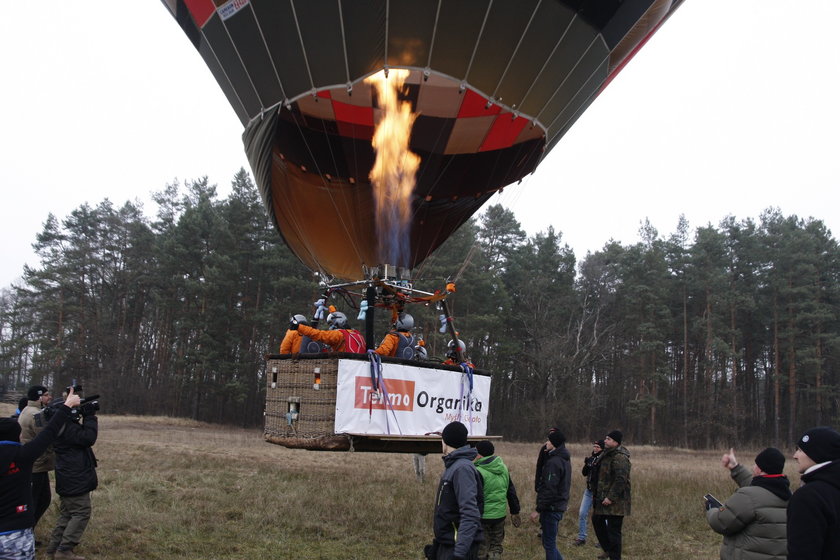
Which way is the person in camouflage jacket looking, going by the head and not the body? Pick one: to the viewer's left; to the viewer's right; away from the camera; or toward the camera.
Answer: to the viewer's left

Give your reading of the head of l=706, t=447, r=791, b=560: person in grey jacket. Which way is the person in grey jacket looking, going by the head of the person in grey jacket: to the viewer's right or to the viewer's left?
to the viewer's left

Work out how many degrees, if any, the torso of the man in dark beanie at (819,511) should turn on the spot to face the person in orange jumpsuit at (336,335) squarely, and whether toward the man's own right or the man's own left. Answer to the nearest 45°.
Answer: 0° — they already face them

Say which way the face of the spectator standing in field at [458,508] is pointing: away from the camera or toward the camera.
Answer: away from the camera

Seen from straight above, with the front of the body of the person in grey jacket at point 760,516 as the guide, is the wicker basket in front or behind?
in front

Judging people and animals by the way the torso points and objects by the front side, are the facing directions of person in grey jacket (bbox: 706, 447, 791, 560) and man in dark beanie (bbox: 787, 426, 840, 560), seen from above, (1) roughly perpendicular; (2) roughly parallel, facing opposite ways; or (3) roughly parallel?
roughly parallel

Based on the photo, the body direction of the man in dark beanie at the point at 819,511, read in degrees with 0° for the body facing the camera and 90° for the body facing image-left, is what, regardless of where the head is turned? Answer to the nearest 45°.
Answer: approximately 135°

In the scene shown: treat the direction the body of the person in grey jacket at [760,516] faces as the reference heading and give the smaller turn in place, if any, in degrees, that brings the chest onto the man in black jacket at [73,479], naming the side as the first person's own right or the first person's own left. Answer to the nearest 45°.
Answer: approximately 45° to the first person's own left

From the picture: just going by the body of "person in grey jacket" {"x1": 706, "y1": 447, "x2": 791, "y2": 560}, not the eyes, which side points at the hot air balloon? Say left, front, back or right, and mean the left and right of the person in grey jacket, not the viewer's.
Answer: front

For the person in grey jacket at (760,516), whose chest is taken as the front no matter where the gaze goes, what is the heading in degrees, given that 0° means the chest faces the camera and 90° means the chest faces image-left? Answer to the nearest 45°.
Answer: approximately 135°

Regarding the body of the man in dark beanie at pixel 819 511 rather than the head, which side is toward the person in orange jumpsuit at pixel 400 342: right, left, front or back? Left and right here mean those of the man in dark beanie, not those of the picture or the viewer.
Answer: front

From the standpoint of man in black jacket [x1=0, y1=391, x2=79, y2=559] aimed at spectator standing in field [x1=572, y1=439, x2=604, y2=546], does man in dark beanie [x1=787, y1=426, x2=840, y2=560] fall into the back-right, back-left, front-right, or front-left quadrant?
front-right

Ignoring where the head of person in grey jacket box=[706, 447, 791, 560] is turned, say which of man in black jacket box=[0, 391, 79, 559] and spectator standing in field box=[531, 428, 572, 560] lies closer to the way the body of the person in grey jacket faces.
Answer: the spectator standing in field

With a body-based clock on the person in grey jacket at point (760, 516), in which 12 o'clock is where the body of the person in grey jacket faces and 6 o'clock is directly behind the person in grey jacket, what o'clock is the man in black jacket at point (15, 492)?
The man in black jacket is roughly at 10 o'clock from the person in grey jacket.

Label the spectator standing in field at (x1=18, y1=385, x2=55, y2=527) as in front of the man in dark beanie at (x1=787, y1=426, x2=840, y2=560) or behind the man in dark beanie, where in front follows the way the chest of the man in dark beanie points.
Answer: in front
